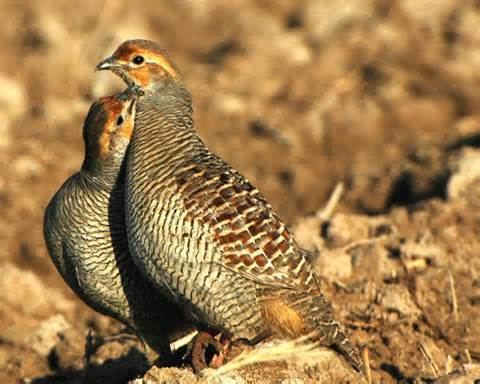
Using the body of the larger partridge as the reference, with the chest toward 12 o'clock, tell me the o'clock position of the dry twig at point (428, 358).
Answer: The dry twig is roughly at 5 o'clock from the larger partridge.

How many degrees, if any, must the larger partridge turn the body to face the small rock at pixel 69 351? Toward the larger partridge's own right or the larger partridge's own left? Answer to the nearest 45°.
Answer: approximately 45° to the larger partridge's own right

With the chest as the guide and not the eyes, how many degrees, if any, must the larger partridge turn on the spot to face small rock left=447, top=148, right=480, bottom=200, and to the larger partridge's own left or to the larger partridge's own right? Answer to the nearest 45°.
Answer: approximately 135° to the larger partridge's own right

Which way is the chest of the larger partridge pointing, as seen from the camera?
to the viewer's left

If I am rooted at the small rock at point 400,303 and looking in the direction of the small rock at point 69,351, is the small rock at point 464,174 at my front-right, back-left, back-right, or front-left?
back-right
